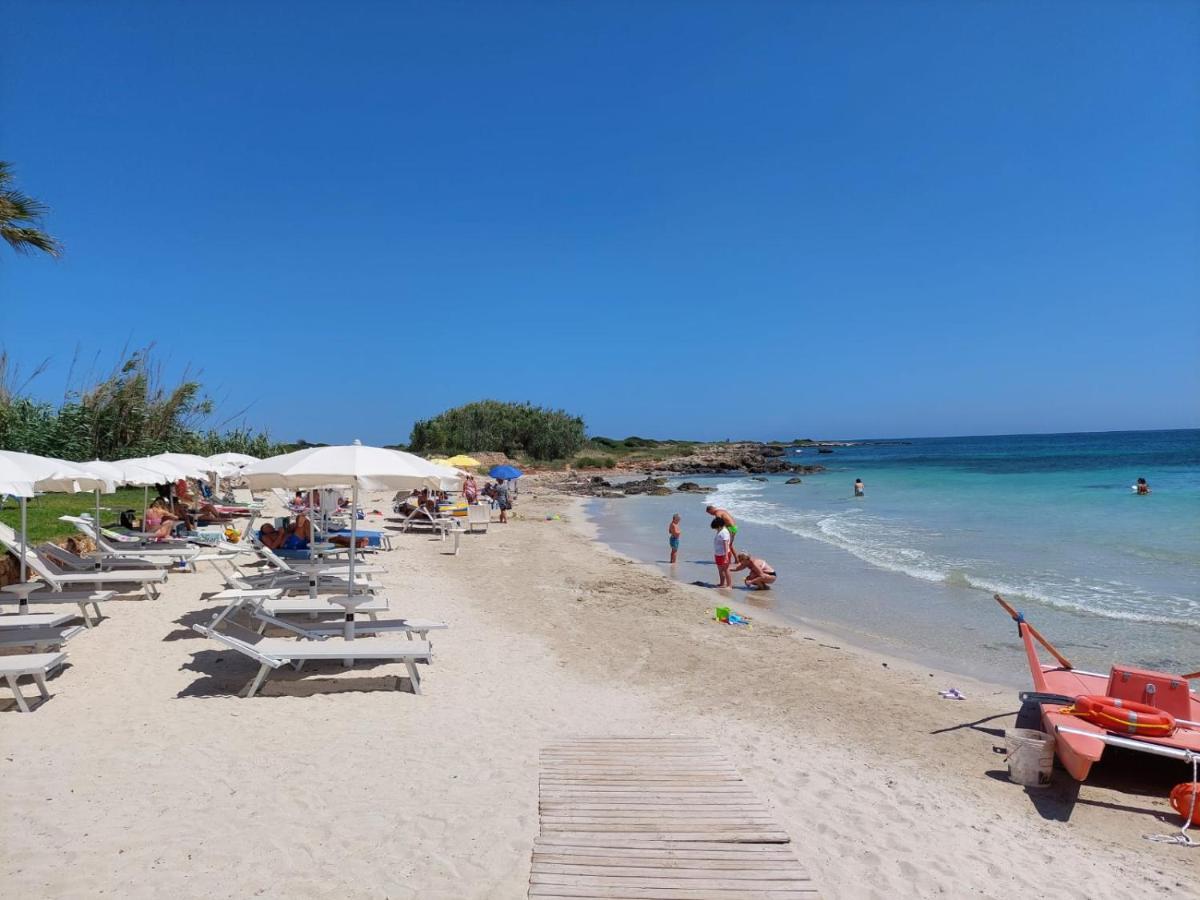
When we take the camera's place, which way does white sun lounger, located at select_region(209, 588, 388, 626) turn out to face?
facing to the right of the viewer

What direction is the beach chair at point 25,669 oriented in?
to the viewer's right

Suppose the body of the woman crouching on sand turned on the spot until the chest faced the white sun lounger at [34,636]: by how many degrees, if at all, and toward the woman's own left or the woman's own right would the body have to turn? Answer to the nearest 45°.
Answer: approximately 45° to the woman's own left

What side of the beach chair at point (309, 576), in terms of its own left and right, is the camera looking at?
right

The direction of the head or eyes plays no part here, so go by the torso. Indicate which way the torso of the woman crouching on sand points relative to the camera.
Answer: to the viewer's left

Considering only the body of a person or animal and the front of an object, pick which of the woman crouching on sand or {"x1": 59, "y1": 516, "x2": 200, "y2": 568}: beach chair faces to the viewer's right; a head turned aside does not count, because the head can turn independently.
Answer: the beach chair

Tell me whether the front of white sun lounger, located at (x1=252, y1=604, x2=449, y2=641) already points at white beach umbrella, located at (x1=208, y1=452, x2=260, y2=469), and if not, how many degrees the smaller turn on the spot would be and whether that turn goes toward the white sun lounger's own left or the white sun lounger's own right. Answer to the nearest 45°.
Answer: approximately 90° to the white sun lounger's own left

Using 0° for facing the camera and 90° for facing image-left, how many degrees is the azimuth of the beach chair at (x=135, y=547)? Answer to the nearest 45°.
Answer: approximately 270°

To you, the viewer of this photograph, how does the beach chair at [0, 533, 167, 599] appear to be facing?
facing to the right of the viewer

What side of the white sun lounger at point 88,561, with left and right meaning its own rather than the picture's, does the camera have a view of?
right

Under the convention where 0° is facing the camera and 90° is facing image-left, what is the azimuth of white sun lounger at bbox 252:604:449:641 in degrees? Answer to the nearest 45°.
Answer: approximately 270°
